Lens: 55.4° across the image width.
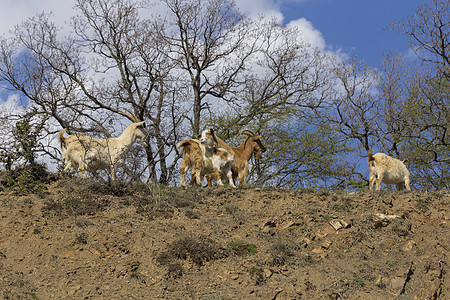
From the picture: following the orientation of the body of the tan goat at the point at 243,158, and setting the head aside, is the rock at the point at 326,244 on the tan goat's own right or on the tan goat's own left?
on the tan goat's own right

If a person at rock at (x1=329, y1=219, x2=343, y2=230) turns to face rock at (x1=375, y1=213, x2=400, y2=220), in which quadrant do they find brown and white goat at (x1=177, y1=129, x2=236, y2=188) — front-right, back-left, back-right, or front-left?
back-left

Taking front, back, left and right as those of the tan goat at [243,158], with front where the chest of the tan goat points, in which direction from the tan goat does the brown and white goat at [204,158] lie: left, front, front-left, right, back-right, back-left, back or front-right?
back-right

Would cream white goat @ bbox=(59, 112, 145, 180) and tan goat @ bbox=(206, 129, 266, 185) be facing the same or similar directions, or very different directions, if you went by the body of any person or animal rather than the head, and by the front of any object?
same or similar directions

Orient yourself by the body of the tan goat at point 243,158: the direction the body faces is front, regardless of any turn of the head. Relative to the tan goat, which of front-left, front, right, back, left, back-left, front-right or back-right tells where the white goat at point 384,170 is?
front

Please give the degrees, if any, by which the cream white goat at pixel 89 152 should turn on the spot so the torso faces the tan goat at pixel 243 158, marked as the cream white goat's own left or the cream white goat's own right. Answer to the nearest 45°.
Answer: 0° — it already faces it

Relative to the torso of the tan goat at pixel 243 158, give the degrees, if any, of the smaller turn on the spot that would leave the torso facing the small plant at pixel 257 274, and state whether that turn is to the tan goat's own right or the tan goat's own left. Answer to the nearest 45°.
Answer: approximately 90° to the tan goat's own right

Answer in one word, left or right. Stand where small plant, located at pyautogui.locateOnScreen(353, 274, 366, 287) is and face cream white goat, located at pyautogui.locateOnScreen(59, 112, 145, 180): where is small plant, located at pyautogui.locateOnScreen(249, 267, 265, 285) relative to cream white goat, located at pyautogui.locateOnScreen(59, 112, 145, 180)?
left

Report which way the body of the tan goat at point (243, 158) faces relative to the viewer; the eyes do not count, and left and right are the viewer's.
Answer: facing to the right of the viewer

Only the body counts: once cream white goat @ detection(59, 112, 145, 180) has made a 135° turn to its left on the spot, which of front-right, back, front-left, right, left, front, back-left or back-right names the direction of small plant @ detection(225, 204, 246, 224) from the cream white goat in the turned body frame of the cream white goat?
back

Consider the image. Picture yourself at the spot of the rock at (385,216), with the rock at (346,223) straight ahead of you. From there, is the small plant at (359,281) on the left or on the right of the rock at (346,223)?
left

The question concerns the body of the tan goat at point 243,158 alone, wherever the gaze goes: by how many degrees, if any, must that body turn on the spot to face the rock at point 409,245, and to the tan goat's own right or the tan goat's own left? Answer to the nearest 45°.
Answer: approximately 45° to the tan goat's own right

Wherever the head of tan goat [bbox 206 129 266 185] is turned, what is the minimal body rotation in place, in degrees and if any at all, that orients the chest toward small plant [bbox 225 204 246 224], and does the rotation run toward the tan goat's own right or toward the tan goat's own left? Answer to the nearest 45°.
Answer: approximately 90° to the tan goat's own right

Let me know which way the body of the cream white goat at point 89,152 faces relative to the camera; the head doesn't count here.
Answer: to the viewer's right

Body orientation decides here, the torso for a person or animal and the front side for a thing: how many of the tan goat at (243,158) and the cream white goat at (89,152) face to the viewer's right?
2
